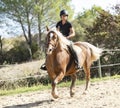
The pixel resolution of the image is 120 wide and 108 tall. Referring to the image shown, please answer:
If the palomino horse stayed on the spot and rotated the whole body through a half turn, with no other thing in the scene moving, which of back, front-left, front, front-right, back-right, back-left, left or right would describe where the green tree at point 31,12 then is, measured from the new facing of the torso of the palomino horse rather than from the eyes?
front-left

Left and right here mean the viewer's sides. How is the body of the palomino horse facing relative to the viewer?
facing the viewer and to the left of the viewer
